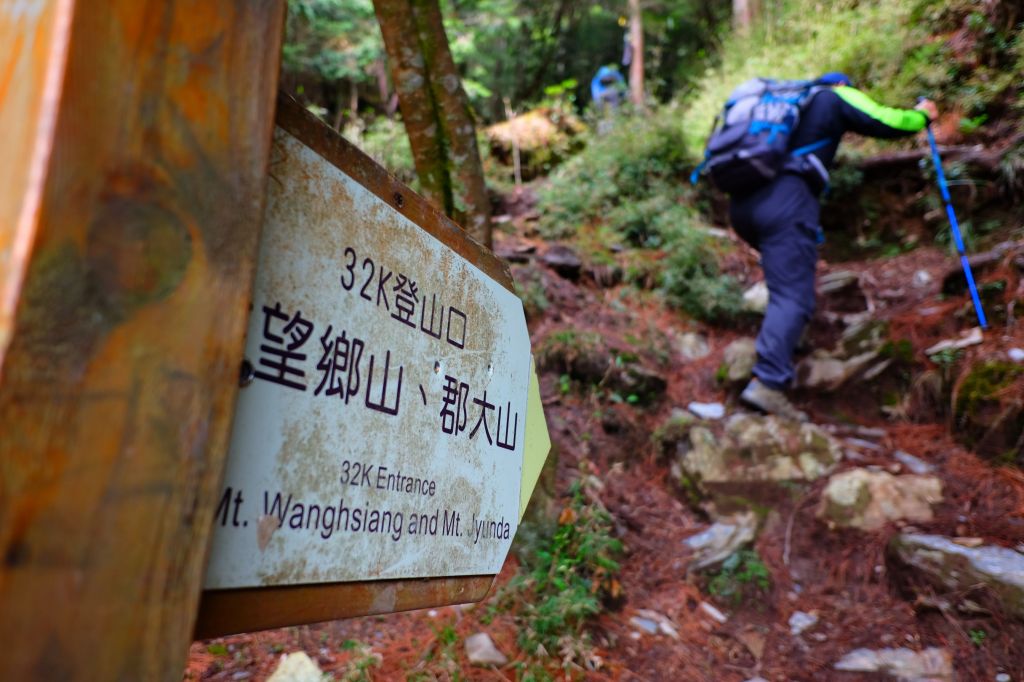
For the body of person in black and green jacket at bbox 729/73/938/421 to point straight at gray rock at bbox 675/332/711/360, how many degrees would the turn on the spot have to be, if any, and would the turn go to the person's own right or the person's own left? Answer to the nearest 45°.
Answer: approximately 135° to the person's own left

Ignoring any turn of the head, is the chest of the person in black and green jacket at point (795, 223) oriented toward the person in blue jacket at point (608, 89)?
no

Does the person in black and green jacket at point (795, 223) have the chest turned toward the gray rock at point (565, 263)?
no
